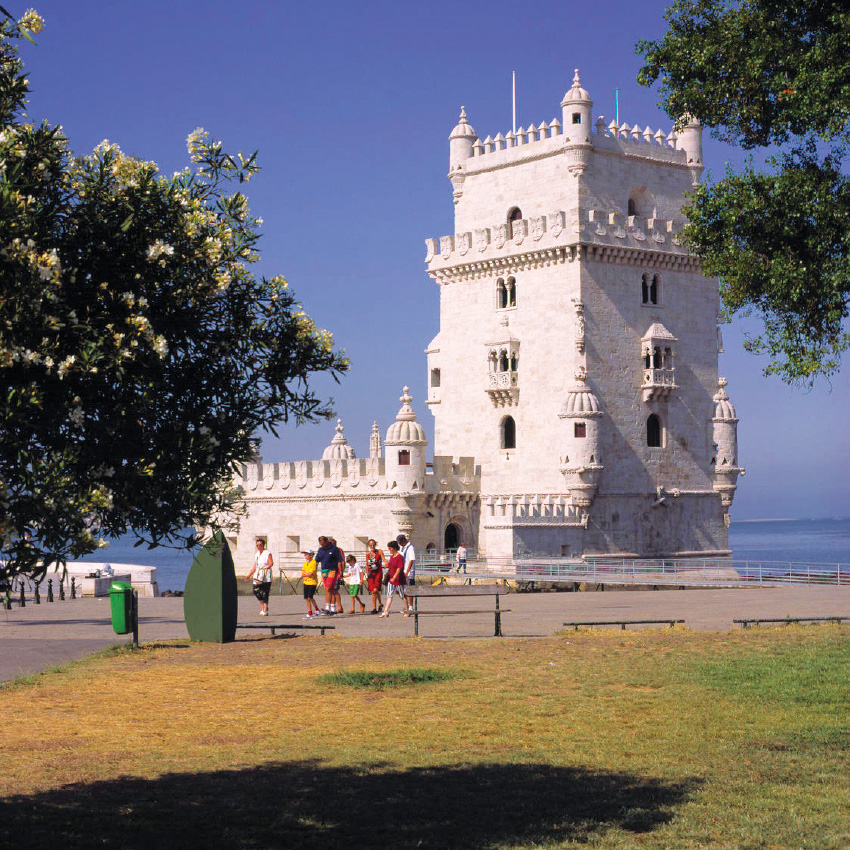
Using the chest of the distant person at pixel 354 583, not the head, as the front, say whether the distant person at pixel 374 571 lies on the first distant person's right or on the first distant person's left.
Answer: on the first distant person's left

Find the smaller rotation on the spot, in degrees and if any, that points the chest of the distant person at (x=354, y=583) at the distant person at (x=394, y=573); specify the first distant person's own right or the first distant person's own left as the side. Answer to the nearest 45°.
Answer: approximately 45° to the first distant person's own left

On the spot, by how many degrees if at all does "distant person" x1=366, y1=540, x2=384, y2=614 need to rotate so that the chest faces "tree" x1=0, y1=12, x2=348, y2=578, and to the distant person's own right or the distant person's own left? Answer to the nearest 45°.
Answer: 0° — they already face it

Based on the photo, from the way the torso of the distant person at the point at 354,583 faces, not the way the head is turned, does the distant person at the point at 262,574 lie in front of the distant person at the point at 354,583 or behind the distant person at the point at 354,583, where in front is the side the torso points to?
in front

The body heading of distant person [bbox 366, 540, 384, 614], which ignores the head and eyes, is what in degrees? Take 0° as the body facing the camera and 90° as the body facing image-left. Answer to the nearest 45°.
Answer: approximately 0°

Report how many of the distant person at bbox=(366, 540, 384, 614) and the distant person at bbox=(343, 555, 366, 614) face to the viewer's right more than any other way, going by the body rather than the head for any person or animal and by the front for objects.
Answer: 0

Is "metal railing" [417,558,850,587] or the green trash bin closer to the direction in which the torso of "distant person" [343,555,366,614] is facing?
the green trash bin

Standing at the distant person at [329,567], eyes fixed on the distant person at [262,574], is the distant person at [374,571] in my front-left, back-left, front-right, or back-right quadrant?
back-right

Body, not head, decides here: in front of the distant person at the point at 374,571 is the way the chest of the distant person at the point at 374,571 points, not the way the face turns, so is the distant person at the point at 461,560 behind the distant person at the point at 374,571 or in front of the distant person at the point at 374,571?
behind
